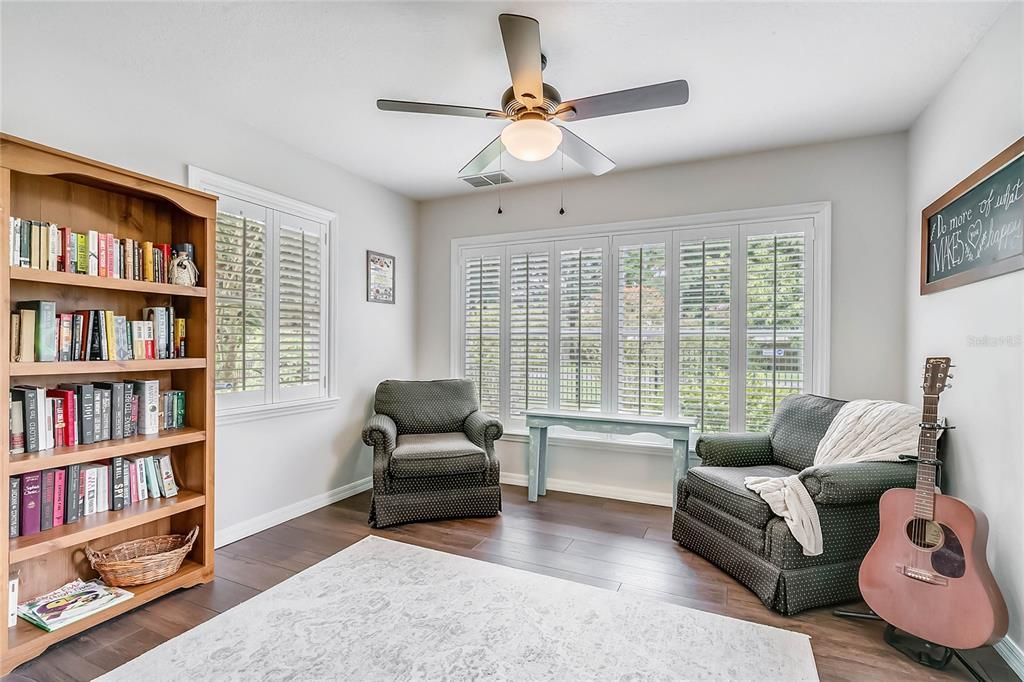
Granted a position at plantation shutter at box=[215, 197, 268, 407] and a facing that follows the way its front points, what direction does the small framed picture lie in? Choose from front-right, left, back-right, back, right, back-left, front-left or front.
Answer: left

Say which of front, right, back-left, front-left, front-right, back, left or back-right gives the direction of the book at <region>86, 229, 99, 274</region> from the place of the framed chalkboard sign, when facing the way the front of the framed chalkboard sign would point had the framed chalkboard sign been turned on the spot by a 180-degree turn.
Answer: back

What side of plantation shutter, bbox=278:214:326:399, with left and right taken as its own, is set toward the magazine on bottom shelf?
right

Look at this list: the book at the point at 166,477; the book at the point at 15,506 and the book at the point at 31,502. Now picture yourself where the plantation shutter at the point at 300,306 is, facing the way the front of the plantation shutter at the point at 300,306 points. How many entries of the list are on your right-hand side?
3

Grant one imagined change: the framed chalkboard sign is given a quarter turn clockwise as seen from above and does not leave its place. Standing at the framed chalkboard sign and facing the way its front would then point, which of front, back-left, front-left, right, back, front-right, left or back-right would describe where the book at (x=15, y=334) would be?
left

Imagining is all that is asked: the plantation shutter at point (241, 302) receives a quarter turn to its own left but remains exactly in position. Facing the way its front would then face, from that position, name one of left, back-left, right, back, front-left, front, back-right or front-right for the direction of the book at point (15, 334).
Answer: back

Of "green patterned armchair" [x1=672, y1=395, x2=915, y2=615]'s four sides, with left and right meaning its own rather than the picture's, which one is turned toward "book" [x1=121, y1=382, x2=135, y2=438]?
front

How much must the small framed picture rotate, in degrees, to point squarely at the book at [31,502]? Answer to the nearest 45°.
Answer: approximately 90° to its right

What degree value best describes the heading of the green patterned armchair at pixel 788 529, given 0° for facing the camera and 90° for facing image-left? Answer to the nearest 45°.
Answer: approximately 45°

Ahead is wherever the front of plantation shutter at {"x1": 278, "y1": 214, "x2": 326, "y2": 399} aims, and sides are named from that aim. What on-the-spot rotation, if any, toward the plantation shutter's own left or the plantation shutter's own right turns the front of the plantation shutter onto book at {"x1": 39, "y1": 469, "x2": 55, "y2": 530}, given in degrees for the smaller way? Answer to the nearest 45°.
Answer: approximately 90° to the plantation shutter's own right

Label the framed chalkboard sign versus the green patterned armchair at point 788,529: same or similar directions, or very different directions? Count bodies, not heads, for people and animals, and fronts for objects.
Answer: same or similar directions

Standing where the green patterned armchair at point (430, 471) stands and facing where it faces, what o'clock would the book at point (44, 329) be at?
The book is roughly at 2 o'clock from the green patterned armchair.

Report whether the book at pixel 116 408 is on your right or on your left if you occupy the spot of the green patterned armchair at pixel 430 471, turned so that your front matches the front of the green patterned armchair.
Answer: on your right

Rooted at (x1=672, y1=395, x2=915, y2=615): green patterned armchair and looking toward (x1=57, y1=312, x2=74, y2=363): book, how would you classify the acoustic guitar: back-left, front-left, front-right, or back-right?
back-left

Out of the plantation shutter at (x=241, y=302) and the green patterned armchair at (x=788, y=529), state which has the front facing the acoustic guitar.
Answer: the plantation shutter

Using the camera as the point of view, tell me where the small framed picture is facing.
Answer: facing the viewer and to the right of the viewer

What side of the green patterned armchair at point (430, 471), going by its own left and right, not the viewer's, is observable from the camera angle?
front

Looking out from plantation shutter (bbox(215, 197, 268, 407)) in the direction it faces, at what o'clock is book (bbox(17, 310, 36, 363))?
The book is roughly at 3 o'clock from the plantation shutter.
